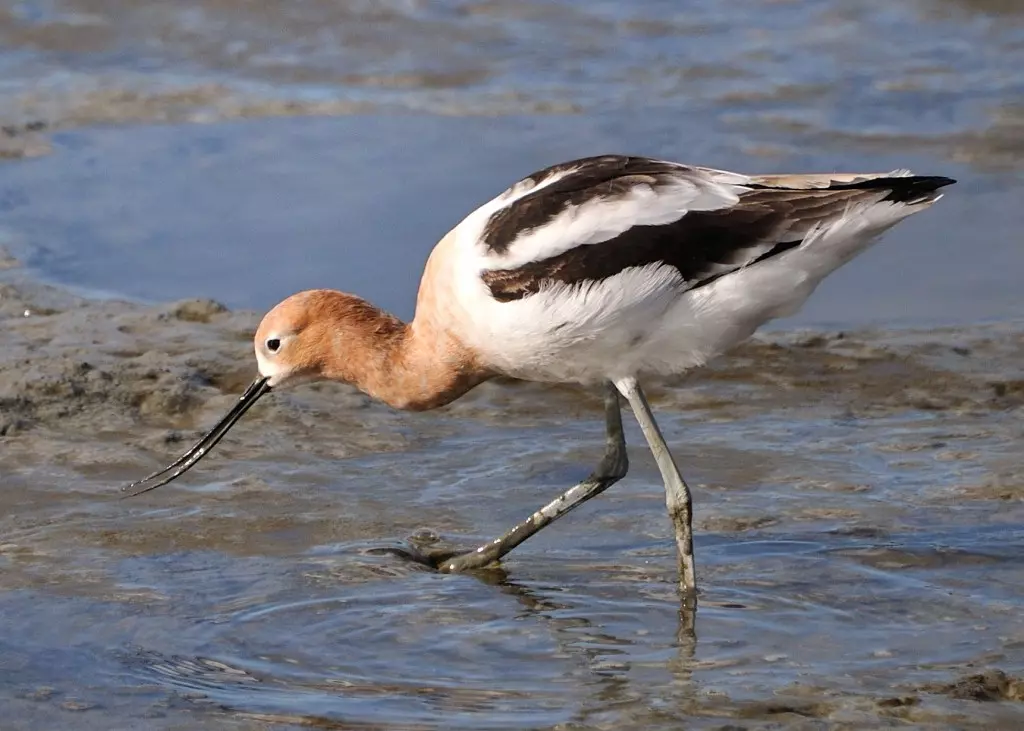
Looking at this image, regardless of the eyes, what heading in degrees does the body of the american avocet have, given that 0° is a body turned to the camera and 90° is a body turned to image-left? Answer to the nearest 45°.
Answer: approximately 90°
